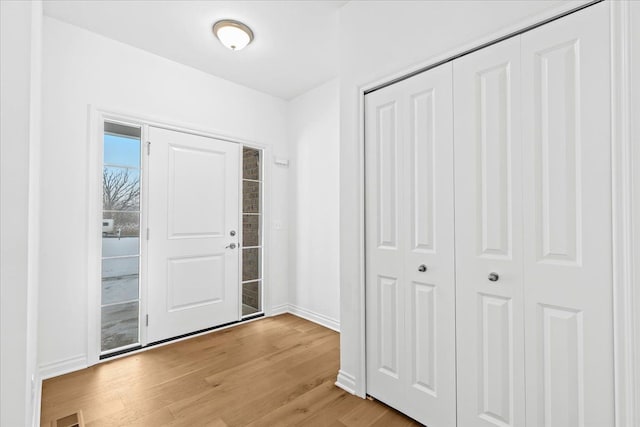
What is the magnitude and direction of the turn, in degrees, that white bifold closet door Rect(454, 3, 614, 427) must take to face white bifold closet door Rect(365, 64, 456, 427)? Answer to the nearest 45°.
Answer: approximately 45° to its right

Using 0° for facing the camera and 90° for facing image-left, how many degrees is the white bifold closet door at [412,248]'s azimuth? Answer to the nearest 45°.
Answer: approximately 45°

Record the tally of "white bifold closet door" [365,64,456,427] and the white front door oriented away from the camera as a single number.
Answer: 0

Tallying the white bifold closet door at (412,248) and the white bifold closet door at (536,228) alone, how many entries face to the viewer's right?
0

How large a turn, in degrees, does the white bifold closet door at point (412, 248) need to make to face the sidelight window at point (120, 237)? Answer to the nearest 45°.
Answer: approximately 45° to its right

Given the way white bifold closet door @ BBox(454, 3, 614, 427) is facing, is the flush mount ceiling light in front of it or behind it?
in front

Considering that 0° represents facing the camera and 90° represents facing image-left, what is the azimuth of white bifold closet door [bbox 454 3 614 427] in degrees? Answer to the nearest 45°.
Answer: approximately 45°

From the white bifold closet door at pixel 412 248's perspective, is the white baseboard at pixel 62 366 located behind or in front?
in front

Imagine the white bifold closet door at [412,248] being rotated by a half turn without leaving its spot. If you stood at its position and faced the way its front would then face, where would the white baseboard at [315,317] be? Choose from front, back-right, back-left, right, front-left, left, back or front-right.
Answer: left

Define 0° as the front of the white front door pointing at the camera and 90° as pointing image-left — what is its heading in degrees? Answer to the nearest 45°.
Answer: approximately 315°
